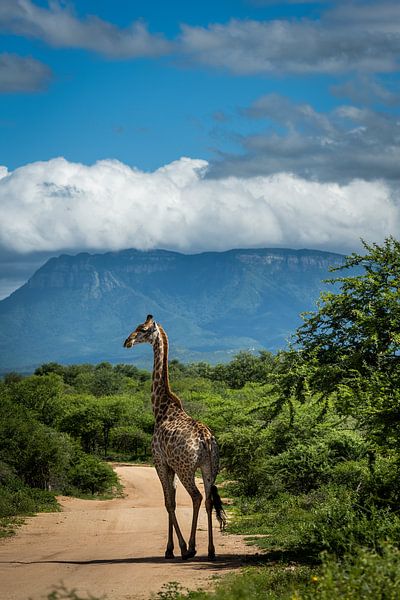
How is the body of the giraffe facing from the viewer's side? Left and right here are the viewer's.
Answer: facing away from the viewer and to the left of the viewer

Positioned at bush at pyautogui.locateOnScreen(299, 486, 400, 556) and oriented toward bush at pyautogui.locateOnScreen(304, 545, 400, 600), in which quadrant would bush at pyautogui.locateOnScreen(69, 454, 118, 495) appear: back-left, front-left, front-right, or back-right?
back-right

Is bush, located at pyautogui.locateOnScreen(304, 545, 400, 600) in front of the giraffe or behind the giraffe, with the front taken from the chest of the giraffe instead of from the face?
behind
